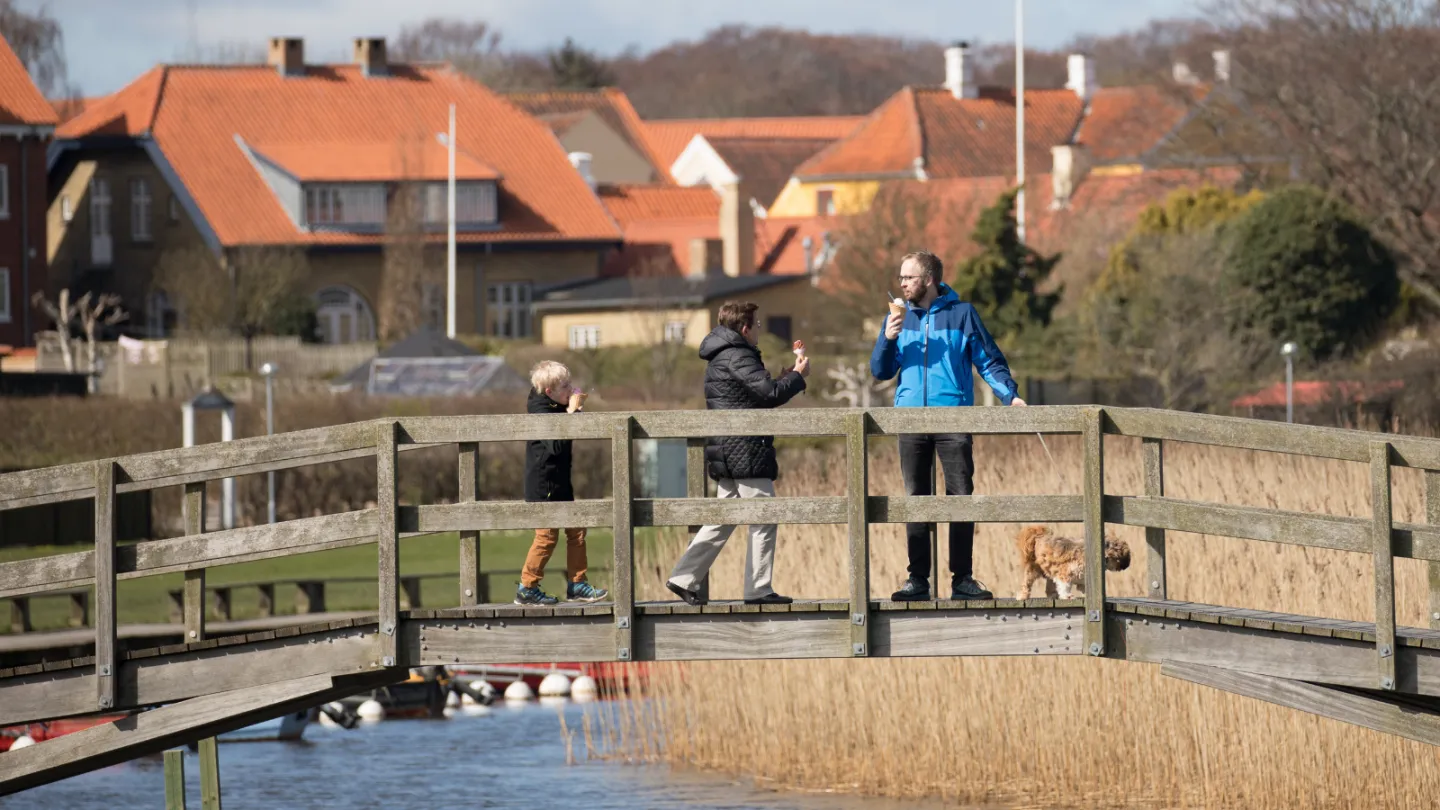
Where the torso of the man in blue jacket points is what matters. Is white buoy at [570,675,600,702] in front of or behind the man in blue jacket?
behind

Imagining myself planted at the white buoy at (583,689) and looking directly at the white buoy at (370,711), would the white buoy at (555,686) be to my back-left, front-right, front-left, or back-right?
front-right

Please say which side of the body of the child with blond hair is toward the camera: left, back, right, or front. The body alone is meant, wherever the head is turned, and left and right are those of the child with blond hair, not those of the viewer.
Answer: right

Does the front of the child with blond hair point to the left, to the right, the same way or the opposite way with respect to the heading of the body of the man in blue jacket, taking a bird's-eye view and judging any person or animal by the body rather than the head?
to the left

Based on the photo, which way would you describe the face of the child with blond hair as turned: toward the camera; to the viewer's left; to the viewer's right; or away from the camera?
to the viewer's right

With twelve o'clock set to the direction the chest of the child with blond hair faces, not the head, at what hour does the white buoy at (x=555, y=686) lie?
The white buoy is roughly at 9 o'clock from the child with blond hair.

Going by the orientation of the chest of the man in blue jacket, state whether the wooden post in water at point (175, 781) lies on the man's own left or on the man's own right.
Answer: on the man's own right

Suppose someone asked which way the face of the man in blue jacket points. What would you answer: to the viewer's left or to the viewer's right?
to the viewer's left

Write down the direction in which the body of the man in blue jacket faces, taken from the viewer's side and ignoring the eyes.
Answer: toward the camera

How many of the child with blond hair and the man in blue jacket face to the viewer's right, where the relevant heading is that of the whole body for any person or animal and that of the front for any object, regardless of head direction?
1
